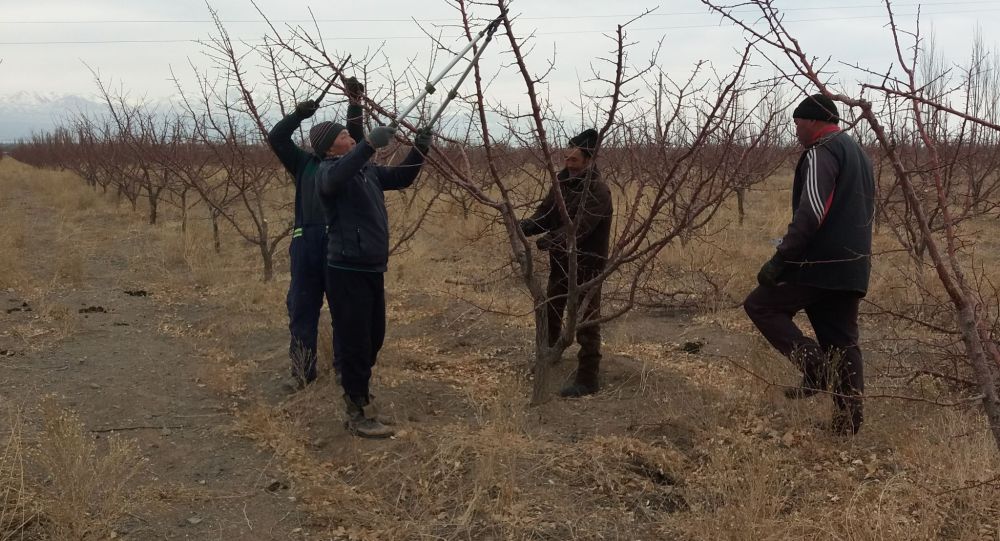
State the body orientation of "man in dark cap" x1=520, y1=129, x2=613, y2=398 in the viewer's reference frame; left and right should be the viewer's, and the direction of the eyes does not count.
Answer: facing the viewer and to the left of the viewer

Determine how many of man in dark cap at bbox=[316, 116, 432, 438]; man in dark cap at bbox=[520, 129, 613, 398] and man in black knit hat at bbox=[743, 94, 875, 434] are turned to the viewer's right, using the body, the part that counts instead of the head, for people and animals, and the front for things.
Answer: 1

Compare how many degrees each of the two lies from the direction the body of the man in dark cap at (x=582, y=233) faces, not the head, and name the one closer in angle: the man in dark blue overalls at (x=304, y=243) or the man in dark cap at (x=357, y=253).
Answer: the man in dark cap

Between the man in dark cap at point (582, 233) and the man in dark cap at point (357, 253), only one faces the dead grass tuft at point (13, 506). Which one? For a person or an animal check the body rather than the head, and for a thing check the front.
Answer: the man in dark cap at point (582, 233)

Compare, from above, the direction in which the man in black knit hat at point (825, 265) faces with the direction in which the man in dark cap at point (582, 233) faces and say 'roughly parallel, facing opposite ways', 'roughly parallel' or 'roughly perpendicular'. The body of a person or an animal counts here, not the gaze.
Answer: roughly perpendicular

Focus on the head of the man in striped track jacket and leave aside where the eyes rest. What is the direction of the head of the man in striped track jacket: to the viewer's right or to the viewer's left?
to the viewer's left

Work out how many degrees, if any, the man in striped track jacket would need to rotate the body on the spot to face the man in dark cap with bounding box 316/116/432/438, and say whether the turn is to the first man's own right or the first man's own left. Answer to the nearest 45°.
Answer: approximately 45° to the first man's own left

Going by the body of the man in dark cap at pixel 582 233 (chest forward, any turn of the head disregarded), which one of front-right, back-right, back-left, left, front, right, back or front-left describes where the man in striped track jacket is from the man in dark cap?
left

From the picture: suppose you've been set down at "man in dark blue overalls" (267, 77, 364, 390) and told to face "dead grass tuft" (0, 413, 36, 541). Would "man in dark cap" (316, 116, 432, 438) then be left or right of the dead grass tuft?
left

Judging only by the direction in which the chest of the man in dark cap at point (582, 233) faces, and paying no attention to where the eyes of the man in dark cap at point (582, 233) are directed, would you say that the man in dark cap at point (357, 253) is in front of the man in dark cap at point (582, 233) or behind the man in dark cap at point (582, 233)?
in front

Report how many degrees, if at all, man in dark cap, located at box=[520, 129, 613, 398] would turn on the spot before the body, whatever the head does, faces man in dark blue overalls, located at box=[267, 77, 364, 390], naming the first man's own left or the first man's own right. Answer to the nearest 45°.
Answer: approximately 45° to the first man's own right

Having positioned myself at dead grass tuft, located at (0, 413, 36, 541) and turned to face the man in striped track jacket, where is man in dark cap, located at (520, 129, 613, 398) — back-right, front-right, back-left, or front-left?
front-left

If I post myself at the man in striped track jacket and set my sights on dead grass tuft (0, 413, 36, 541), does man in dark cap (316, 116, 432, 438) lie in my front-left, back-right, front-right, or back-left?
front-right

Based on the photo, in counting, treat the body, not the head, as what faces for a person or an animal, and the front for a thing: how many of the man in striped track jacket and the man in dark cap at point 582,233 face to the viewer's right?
0
